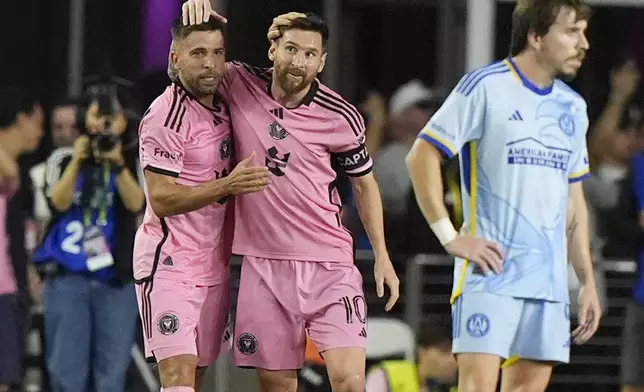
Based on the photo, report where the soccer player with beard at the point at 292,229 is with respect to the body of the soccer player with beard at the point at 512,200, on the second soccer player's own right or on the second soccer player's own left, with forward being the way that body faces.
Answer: on the second soccer player's own right

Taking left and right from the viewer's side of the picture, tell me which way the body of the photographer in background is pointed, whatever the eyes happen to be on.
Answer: facing the viewer

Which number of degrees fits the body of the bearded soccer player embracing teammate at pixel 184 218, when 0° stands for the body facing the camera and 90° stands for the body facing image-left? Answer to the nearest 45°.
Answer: approximately 315°

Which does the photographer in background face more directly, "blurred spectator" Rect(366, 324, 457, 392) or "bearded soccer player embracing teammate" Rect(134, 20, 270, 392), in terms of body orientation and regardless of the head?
the bearded soccer player embracing teammate

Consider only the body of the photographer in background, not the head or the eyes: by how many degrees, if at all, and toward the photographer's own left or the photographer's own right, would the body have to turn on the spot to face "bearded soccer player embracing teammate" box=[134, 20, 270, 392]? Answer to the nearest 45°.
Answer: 0° — they already face them
